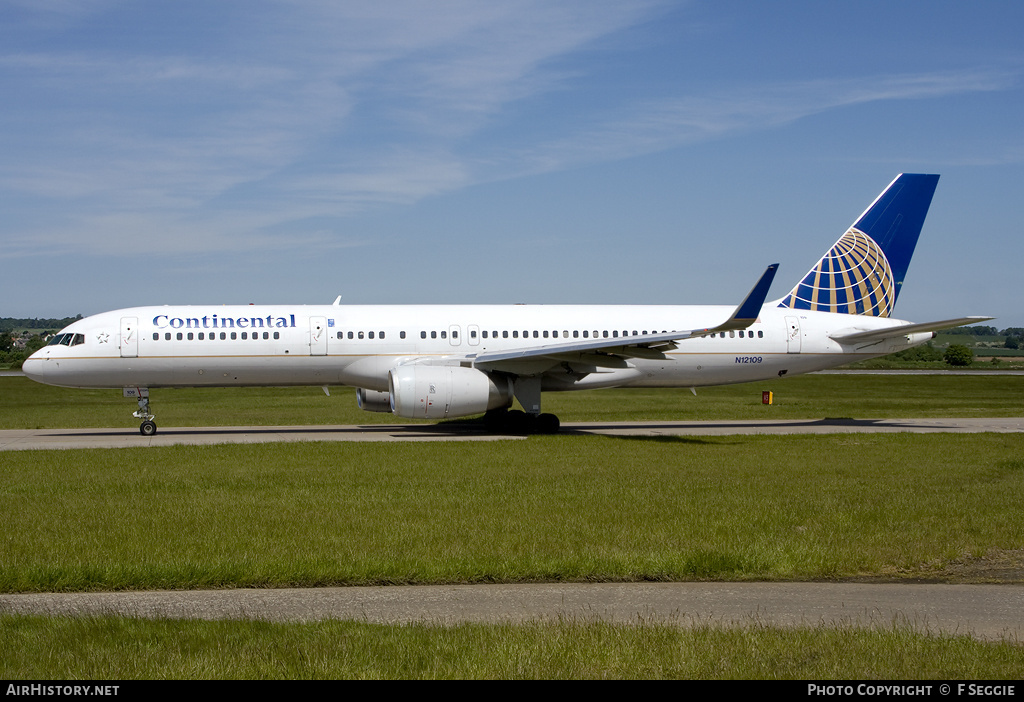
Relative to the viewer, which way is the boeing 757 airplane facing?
to the viewer's left
